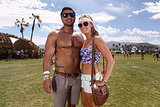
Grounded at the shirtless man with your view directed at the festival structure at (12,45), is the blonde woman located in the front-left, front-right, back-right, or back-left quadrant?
back-right

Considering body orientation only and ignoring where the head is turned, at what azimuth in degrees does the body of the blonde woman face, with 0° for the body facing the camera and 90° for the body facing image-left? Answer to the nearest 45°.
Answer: approximately 45°

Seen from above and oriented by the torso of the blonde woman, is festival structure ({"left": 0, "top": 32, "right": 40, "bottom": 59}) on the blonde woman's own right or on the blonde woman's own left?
on the blonde woman's own right
